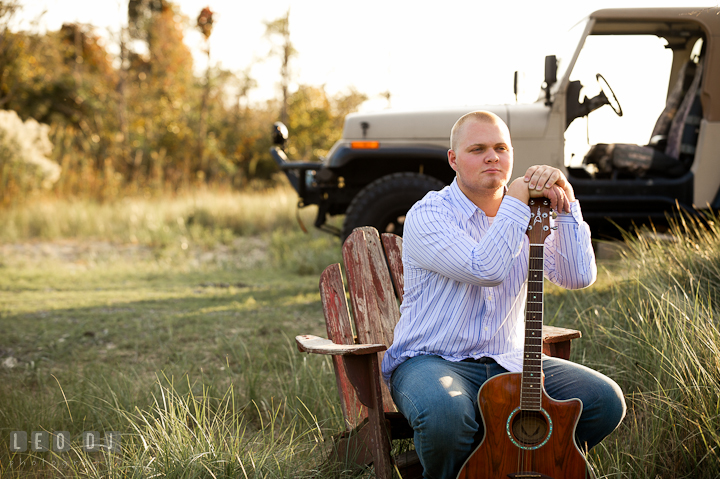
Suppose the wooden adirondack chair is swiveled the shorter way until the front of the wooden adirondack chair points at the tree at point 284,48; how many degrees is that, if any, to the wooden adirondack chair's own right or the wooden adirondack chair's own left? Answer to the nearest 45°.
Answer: approximately 135° to the wooden adirondack chair's own left

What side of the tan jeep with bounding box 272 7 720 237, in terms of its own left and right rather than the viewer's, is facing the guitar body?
left

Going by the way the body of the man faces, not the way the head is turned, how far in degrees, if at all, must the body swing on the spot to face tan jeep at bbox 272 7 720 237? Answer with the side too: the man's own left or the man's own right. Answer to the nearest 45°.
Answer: approximately 135° to the man's own left

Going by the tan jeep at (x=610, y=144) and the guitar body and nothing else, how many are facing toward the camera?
1

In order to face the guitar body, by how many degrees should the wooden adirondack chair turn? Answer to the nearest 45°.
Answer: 0° — it already faces it

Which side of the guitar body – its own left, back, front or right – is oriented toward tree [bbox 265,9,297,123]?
back

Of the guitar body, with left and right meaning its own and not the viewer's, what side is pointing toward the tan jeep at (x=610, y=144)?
back

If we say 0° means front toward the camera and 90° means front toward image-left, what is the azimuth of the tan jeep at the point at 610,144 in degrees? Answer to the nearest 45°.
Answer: approximately 90°
